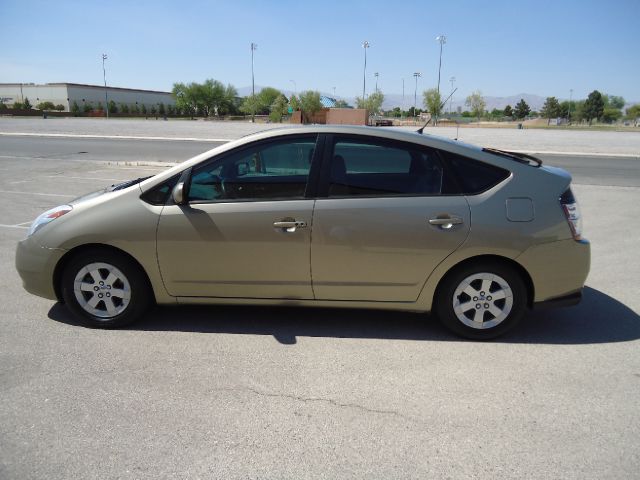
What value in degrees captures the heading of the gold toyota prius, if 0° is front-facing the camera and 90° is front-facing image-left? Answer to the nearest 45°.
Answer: approximately 90°
